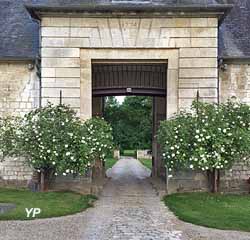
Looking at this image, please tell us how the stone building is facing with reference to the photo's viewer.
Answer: facing the viewer
